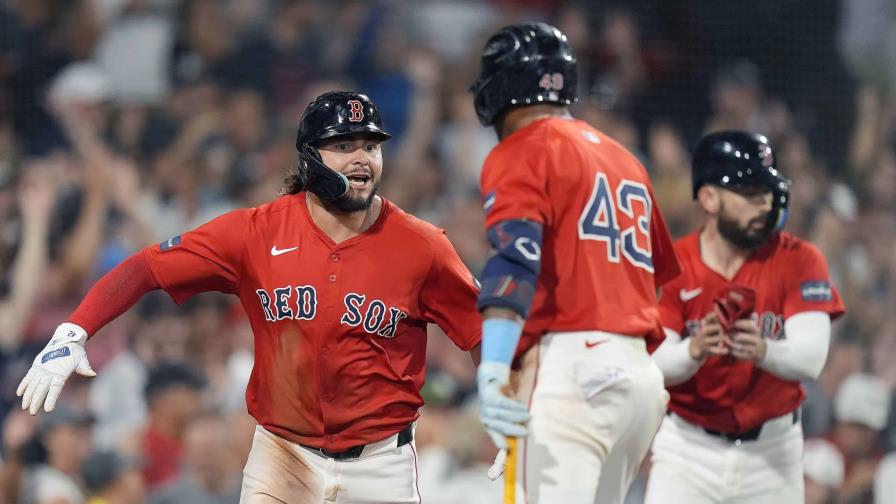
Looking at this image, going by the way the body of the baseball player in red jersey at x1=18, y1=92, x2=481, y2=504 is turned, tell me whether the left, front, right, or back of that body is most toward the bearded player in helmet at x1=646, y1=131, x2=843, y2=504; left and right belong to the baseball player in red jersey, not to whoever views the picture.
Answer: left

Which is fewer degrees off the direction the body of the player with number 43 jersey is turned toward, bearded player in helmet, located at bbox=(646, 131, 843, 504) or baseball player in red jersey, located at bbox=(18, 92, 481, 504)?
the baseball player in red jersey

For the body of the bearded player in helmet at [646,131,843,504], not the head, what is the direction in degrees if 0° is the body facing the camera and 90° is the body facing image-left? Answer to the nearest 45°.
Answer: approximately 0°

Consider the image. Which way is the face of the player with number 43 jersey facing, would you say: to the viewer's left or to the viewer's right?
to the viewer's left

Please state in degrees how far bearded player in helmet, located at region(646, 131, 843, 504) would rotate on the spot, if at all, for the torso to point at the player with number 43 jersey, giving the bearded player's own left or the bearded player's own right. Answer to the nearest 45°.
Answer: approximately 45° to the bearded player's own right

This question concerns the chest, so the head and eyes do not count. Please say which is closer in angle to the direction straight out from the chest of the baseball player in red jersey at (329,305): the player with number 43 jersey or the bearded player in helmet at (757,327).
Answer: the player with number 43 jersey

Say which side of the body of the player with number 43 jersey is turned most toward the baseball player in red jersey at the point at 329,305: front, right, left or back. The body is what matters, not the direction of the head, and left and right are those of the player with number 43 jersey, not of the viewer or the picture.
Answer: front

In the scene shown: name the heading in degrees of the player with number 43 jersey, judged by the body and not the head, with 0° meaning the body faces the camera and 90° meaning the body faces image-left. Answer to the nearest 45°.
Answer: approximately 135°

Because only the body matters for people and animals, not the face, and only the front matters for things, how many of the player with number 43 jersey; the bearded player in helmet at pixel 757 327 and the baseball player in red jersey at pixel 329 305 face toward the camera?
2

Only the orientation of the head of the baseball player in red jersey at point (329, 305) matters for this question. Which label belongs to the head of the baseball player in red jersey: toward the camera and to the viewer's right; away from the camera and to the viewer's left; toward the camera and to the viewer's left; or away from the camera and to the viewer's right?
toward the camera and to the viewer's right
